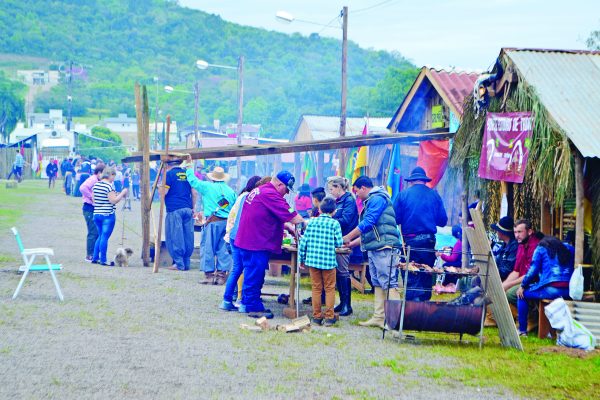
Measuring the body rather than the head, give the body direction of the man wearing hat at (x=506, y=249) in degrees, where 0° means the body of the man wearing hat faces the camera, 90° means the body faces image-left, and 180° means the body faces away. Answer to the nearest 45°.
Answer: approximately 90°

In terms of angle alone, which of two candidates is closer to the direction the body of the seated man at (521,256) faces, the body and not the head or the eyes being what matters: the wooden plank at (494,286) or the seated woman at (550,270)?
the wooden plank

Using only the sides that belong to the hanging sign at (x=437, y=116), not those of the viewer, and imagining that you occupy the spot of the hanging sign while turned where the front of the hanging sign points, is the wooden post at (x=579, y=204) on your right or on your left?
on your left

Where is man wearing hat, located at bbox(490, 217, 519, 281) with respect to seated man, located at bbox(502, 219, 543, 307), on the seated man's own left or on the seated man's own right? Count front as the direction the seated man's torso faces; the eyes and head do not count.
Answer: on the seated man's own right

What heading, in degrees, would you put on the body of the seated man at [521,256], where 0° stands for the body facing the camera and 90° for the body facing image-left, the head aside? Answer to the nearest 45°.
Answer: approximately 45°
